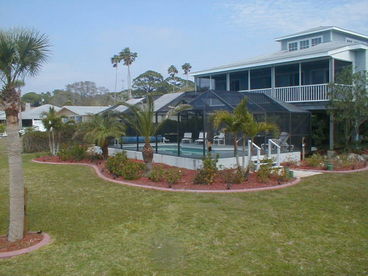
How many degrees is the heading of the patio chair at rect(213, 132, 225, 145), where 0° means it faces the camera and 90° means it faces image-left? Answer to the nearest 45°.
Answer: approximately 45°

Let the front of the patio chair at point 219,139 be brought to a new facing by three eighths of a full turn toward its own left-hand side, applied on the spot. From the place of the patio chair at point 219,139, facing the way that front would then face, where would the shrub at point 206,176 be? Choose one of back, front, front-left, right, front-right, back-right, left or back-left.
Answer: right

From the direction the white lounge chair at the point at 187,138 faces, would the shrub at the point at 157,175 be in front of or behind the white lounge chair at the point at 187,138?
in front

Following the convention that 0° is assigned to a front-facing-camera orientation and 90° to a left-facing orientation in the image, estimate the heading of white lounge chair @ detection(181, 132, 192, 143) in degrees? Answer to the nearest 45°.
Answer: approximately 45°

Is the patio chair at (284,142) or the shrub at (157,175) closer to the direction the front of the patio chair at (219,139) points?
the shrub

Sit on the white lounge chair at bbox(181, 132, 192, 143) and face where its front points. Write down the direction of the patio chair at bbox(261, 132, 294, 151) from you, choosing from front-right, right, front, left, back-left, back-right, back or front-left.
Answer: left

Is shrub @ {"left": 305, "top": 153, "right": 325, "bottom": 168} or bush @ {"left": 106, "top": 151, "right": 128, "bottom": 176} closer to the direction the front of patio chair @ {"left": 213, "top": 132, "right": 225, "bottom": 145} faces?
the bush

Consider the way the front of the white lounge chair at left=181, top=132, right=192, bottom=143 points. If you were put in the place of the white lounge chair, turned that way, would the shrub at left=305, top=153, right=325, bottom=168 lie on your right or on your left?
on your left

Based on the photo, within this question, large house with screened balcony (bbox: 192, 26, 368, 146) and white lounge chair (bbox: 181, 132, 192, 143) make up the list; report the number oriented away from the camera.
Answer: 0

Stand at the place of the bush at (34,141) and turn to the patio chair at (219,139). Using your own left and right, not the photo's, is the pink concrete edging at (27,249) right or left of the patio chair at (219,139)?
right

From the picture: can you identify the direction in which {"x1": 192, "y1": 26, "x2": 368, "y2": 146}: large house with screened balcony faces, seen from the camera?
facing the viewer and to the left of the viewer

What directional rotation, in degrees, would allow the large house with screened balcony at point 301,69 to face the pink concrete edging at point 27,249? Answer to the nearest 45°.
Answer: approximately 45° to its left

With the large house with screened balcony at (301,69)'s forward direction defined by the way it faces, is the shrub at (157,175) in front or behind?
in front
